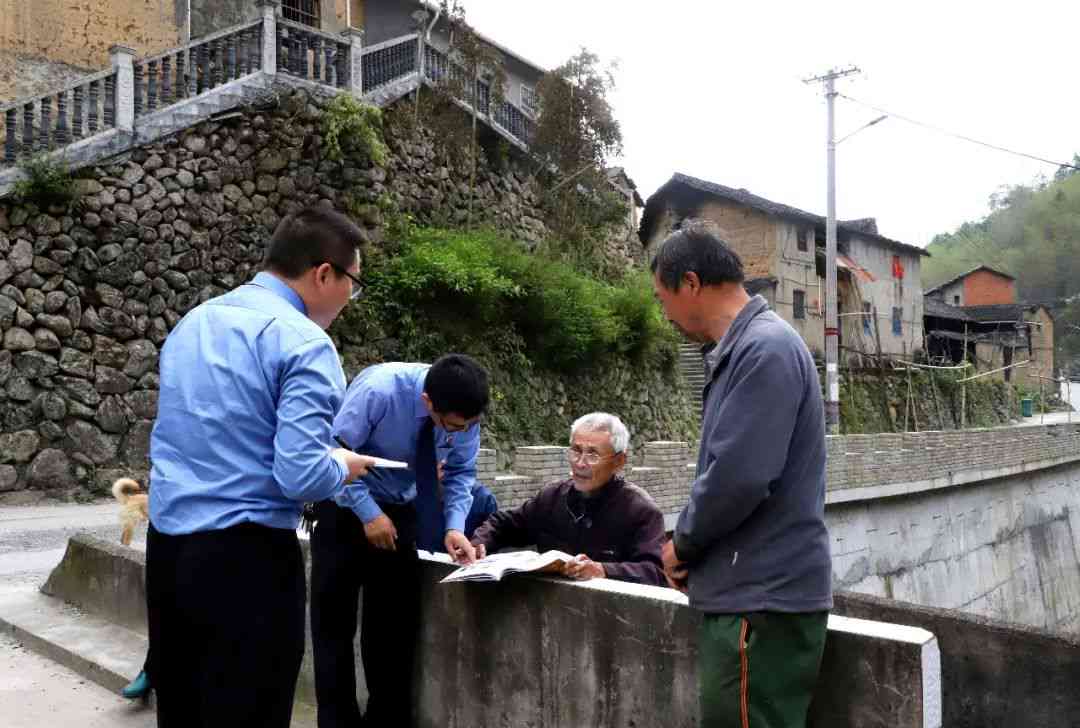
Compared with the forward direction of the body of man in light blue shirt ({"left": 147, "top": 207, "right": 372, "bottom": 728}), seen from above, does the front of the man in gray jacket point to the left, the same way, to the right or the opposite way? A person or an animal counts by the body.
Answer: to the left

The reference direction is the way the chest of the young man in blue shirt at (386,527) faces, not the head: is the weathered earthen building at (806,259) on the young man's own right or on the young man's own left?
on the young man's own left

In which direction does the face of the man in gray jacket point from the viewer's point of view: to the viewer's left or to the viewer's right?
to the viewer's left

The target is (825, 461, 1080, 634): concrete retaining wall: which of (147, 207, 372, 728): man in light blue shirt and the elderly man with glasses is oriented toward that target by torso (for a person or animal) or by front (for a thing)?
the man in light blue shirt

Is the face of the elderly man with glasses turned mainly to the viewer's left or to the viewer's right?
to the viewer's left

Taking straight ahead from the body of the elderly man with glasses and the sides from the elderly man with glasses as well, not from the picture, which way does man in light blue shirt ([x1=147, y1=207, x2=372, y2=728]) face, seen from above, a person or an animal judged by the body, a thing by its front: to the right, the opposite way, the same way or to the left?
the opposite way

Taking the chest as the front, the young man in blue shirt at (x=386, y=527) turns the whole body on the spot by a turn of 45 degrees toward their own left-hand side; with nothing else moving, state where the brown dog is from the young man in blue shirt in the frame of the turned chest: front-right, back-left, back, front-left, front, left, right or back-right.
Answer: back-left

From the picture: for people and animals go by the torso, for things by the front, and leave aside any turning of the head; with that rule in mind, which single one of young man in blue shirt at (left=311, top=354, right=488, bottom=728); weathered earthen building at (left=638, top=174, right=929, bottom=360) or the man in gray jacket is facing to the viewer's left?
the man in gray jacket

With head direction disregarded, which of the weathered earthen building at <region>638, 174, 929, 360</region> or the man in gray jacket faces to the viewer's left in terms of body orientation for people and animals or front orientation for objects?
the man in gray jacket

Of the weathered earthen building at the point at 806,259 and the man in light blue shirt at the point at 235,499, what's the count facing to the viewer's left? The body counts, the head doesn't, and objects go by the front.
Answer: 0

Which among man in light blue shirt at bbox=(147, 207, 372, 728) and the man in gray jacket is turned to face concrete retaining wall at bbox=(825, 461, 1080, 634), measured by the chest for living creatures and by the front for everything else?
the man in light blue shirt

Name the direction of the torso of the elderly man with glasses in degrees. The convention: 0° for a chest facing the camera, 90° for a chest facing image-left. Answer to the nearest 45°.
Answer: approximately 45°

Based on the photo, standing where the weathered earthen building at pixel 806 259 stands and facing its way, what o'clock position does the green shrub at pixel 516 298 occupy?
The green shrub is roughly at 2 o'clock from the weathered earthen building.

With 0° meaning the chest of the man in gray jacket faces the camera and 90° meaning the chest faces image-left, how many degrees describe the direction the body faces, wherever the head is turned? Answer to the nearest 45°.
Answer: approximately 90°

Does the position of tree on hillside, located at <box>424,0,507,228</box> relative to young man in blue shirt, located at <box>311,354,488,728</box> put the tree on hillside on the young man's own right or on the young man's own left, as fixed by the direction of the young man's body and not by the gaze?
on the young man's own left

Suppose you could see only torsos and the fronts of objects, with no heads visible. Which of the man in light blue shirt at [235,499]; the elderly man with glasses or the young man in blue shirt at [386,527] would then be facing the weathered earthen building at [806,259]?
the man in light blue shirt

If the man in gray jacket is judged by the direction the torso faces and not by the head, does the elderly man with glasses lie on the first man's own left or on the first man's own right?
on the first man's own right
